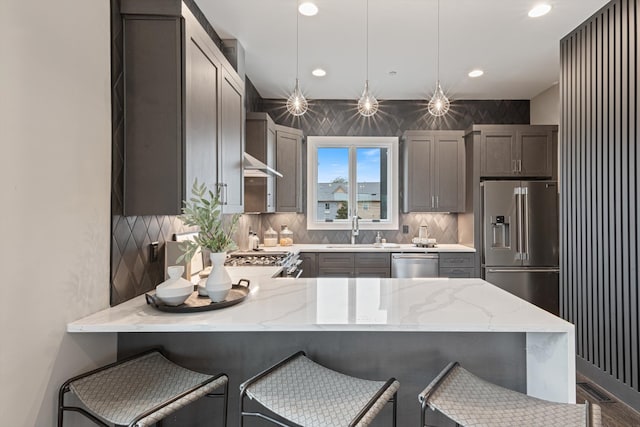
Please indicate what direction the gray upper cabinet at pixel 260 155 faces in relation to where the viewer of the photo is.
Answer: facing to the right of the viewer

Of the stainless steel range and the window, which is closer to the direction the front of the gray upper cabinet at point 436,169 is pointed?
the stainless steel range

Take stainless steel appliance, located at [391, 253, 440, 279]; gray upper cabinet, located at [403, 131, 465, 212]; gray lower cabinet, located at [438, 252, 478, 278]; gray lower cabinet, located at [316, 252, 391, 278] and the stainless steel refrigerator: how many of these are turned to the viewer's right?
0

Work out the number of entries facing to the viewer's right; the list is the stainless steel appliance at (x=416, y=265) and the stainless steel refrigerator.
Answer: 0

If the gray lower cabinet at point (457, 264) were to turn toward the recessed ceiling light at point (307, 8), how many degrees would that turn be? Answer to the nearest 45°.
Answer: approximately 45° to its right

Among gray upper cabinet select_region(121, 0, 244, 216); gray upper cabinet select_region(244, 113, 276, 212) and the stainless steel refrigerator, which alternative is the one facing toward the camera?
the stainless steel refrigerator

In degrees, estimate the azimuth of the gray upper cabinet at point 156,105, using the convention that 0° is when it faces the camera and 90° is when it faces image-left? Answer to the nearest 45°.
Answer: approximately 270°

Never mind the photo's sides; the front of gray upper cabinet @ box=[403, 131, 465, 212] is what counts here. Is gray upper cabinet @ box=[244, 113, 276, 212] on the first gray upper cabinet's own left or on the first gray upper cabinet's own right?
on the first gray upper cabinet's own right

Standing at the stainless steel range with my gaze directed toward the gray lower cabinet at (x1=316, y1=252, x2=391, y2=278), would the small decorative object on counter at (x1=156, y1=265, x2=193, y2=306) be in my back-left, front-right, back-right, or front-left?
back-right

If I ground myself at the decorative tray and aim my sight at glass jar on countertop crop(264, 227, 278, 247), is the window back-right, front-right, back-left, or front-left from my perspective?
front-right

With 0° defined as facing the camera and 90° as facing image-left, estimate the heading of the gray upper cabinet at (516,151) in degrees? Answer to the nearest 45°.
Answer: approximately 0°

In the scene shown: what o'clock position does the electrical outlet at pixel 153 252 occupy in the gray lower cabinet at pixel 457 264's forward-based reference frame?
The electrical outlet is roughly at 1 o'clock from the gray lower cabinet.

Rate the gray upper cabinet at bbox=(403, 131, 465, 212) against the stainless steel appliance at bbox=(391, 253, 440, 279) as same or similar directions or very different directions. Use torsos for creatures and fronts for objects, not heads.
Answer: same or similar directions

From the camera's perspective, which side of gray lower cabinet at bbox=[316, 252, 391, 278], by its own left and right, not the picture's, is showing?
front

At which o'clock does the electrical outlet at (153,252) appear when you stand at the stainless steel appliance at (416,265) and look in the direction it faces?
The electrical outlet is roughly at 1 o'clock from the stainless steel appliance.

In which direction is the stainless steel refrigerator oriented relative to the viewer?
toward the camera

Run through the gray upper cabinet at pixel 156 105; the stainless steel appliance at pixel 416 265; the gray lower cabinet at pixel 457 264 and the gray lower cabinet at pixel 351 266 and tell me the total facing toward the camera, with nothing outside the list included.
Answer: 3
